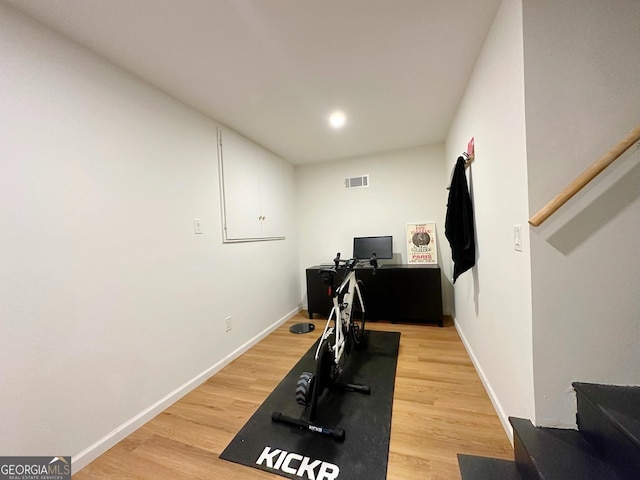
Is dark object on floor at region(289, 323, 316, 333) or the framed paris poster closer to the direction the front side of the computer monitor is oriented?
the dark object on floor

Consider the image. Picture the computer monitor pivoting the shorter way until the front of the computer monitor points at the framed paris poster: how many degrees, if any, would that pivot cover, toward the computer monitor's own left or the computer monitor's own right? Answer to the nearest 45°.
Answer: approximately 90° to the computer monitor's own left

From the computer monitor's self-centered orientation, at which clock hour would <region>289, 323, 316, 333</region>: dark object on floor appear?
The dark object on floor is roughly at 2 o'clock from the computer monitor.

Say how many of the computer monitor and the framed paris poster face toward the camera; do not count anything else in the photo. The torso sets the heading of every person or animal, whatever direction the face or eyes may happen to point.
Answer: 2

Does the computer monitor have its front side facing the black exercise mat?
yes

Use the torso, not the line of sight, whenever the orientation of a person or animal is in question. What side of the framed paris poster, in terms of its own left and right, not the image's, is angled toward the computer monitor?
right

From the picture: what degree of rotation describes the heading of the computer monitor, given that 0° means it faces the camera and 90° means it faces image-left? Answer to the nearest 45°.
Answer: approximately 0°
